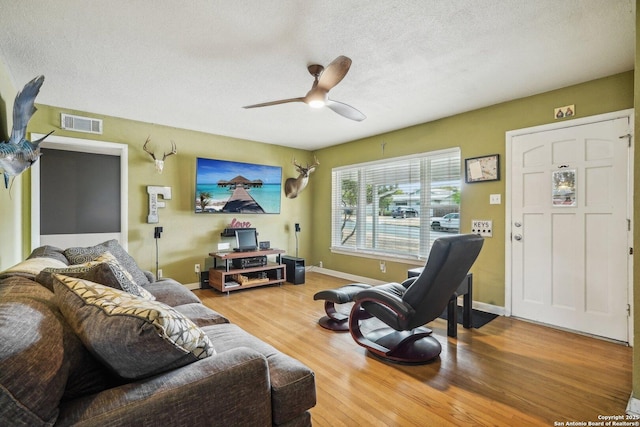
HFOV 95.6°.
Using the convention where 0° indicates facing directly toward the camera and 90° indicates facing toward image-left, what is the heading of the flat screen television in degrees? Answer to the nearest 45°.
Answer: approximately 315°

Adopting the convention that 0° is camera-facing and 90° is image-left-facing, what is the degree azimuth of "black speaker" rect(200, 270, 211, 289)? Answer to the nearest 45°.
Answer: approximately 0°

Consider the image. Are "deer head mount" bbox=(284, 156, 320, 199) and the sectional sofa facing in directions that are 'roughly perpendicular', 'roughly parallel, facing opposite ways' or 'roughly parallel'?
roughly perpendicular

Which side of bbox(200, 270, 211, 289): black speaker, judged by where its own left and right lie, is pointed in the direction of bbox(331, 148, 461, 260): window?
left

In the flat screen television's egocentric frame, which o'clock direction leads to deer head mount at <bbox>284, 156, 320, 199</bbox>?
The deer head mount is roughly at 10 o'clock from the flat screen television.

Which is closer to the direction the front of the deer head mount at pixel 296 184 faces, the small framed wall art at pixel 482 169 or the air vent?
the small framed wall art

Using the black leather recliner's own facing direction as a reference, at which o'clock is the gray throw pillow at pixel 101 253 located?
The gray throw pillow is roughly at 10 o'clock from the black leather recliner.

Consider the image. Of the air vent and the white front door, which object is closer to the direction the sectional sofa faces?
the white front door

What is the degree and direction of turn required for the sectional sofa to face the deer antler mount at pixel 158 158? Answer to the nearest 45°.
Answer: approximately 90° to its left
